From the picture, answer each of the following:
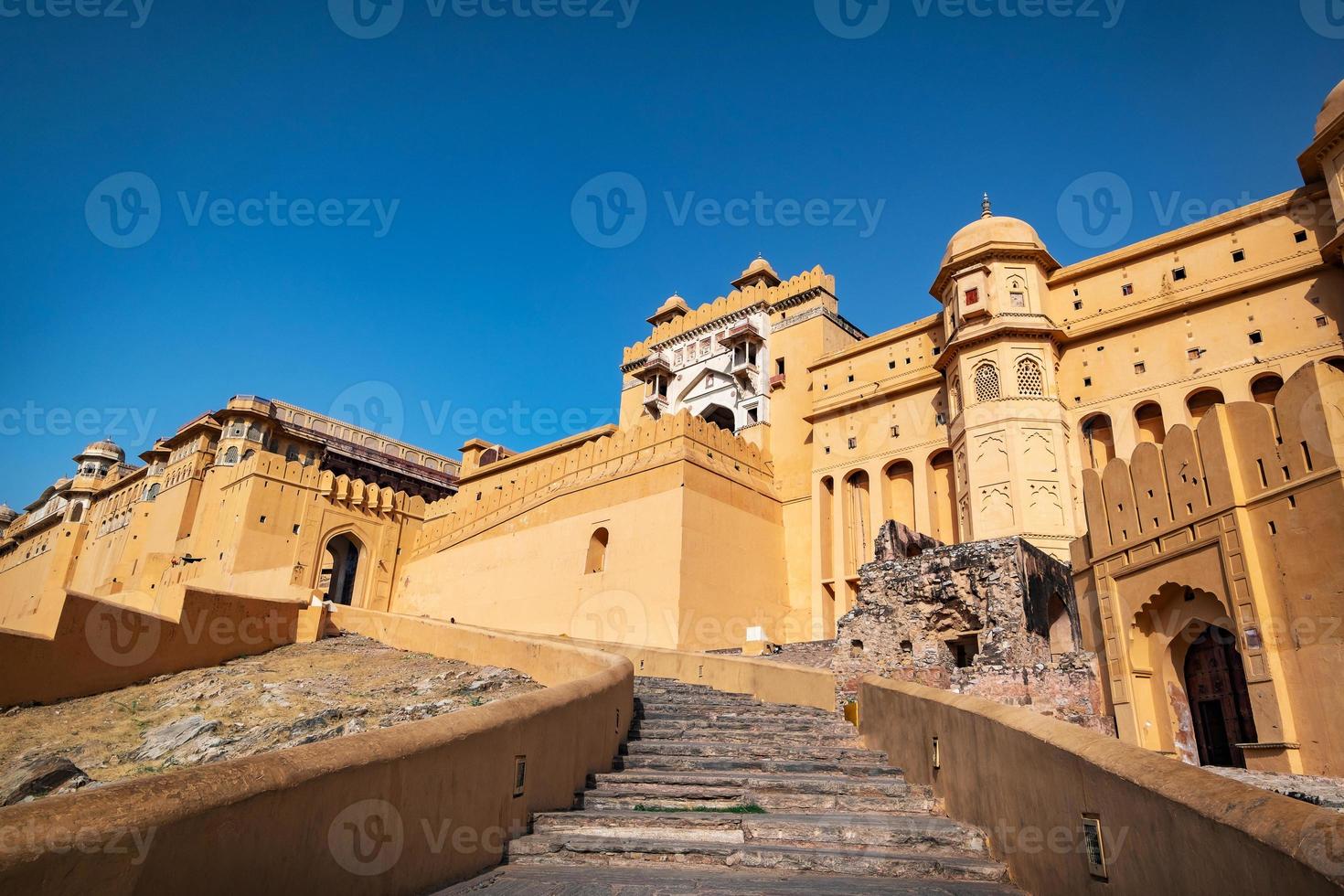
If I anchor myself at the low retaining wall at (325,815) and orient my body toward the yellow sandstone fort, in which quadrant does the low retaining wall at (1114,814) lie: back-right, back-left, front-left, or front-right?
front-right

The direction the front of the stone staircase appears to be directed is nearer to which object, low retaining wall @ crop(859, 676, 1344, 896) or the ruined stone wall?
the low retaining wall

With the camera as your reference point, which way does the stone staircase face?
facing the viewer

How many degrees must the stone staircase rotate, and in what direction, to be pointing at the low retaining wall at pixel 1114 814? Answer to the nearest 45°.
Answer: approximately 45° to its left

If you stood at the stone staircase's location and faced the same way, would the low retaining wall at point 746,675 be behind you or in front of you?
behind
